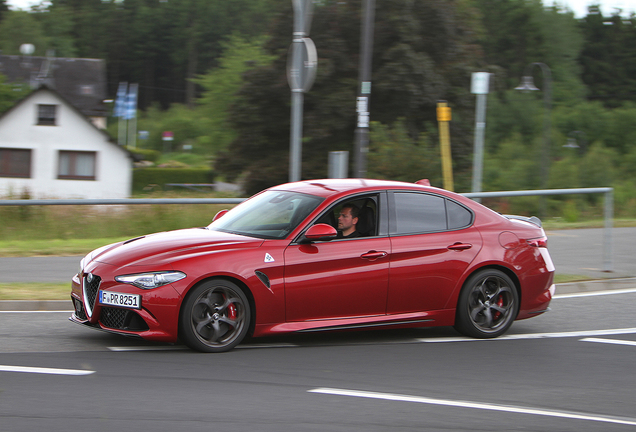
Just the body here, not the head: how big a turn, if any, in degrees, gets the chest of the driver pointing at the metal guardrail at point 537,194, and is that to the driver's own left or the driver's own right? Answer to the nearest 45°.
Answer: approximately 180°

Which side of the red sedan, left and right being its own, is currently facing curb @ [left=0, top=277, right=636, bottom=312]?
right

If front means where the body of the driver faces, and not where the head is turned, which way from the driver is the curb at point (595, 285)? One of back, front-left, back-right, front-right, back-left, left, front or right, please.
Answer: back

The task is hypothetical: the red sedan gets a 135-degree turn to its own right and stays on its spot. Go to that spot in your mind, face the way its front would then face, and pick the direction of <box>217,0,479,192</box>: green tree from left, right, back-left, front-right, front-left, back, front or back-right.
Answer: front

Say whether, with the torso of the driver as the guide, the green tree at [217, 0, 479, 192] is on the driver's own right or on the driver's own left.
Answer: on the driver's own right

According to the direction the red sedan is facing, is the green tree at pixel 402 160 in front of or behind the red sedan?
behind

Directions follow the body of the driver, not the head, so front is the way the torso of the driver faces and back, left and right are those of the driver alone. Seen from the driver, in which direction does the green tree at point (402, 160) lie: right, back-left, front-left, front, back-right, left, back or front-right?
back-right

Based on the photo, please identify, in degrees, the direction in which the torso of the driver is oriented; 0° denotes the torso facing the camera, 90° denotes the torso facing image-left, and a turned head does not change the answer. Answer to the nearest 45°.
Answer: approximately 45°

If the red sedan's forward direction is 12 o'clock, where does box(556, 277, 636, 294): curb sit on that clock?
The curb is roughly at 6 o'clock from the red sedan.

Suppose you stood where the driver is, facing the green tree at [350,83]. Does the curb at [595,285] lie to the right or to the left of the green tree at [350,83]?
right
